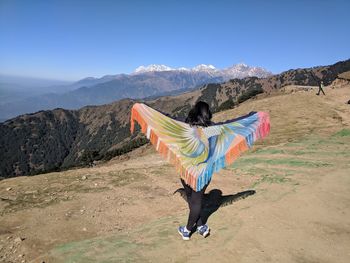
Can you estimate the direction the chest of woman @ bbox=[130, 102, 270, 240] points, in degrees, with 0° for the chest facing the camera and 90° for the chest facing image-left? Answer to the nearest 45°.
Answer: approximately 180°

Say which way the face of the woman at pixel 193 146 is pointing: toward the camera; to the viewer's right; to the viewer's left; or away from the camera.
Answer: away from the camera
